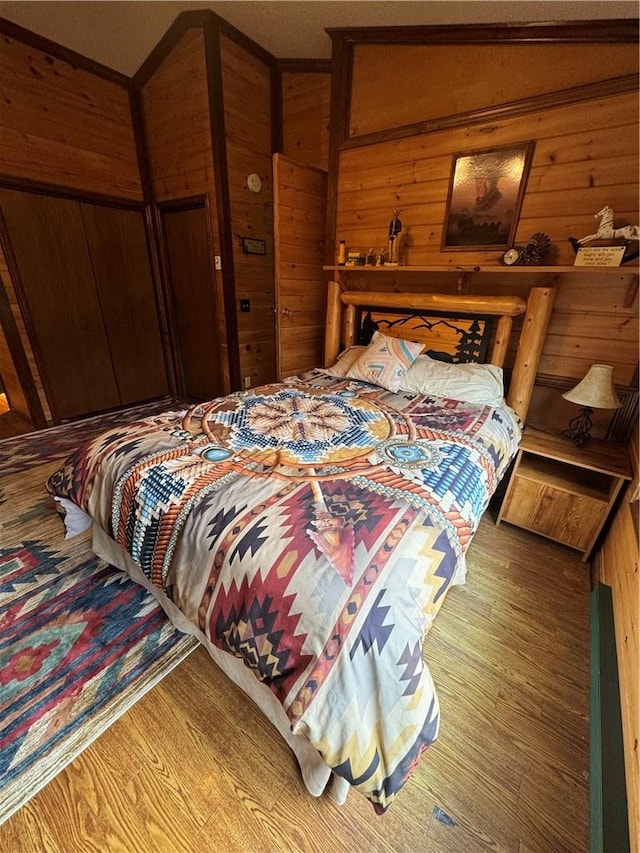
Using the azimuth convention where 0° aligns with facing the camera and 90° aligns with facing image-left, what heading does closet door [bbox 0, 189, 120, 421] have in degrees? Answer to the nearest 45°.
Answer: approximately 315°

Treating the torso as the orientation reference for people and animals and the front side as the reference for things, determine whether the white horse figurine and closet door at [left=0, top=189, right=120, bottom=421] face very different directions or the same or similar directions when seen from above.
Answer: very different directions

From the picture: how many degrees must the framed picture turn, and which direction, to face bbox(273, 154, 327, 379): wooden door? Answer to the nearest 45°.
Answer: approximately 45° to its right

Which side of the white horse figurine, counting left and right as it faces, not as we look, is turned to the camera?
left

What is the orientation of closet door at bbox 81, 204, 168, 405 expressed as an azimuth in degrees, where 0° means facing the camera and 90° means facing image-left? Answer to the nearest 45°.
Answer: approximately 315°
